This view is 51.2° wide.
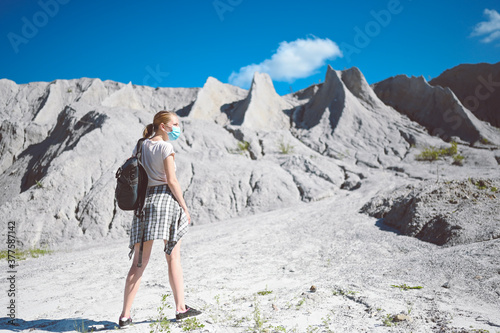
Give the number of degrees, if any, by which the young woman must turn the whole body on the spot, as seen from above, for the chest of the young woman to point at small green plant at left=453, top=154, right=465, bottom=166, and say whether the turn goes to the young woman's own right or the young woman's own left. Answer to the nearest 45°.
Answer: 0° — they already face it

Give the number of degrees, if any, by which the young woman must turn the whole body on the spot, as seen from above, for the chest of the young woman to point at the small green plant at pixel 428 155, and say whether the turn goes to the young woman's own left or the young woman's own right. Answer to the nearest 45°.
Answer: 0° — they already face it

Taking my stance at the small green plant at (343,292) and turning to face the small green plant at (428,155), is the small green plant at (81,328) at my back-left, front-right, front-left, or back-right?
back-left

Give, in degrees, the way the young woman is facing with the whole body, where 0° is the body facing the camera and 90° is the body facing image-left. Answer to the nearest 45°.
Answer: approximately 225°

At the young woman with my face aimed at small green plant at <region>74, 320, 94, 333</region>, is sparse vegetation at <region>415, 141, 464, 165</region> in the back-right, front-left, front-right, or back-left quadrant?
back-right

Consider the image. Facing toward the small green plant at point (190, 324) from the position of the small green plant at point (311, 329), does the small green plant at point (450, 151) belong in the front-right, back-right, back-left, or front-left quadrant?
back-right
